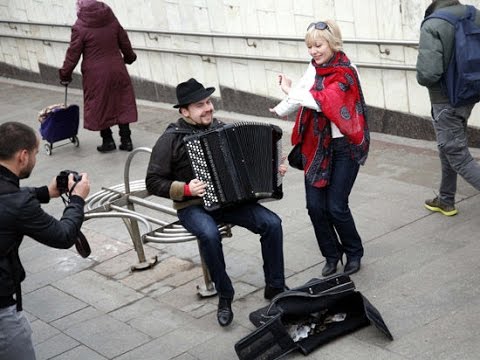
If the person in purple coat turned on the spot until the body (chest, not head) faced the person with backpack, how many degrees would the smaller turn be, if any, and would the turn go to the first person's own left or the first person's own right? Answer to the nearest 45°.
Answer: approximately 135° to the first person's own right

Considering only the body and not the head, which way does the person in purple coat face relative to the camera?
away from the camera

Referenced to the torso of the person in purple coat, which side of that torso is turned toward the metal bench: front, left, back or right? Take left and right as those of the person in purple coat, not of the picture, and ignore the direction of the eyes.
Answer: back

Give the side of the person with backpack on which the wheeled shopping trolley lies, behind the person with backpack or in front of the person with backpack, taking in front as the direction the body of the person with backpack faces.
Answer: in front

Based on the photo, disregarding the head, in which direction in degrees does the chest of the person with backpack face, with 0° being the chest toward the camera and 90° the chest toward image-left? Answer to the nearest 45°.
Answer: approximately 135°

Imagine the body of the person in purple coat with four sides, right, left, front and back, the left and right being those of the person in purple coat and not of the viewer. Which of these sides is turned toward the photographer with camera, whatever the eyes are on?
back

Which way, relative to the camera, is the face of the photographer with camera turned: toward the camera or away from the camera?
away from the camera

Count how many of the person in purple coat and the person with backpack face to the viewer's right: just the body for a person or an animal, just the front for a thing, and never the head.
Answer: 0

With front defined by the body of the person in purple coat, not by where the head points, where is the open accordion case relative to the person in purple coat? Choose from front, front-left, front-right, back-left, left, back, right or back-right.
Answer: back
